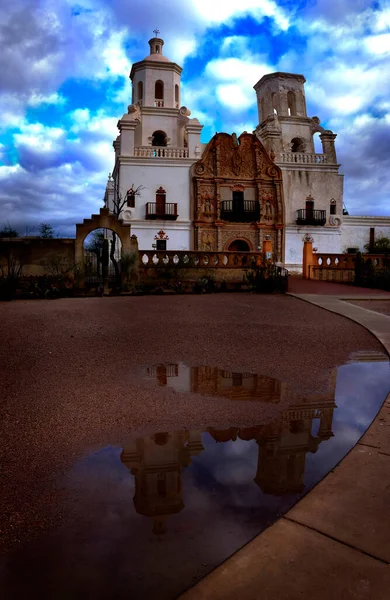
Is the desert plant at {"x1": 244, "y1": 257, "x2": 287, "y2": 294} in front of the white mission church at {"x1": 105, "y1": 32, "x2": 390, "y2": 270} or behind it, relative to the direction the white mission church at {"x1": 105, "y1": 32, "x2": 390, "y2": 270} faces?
in front

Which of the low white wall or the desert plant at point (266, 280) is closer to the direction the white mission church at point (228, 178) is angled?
the desert plant

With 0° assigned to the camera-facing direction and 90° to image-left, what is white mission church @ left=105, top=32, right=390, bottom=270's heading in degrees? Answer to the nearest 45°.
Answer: approximately 0°

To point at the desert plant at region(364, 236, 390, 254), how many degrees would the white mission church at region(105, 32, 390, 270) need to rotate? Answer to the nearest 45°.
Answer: approximately 90° to its left
